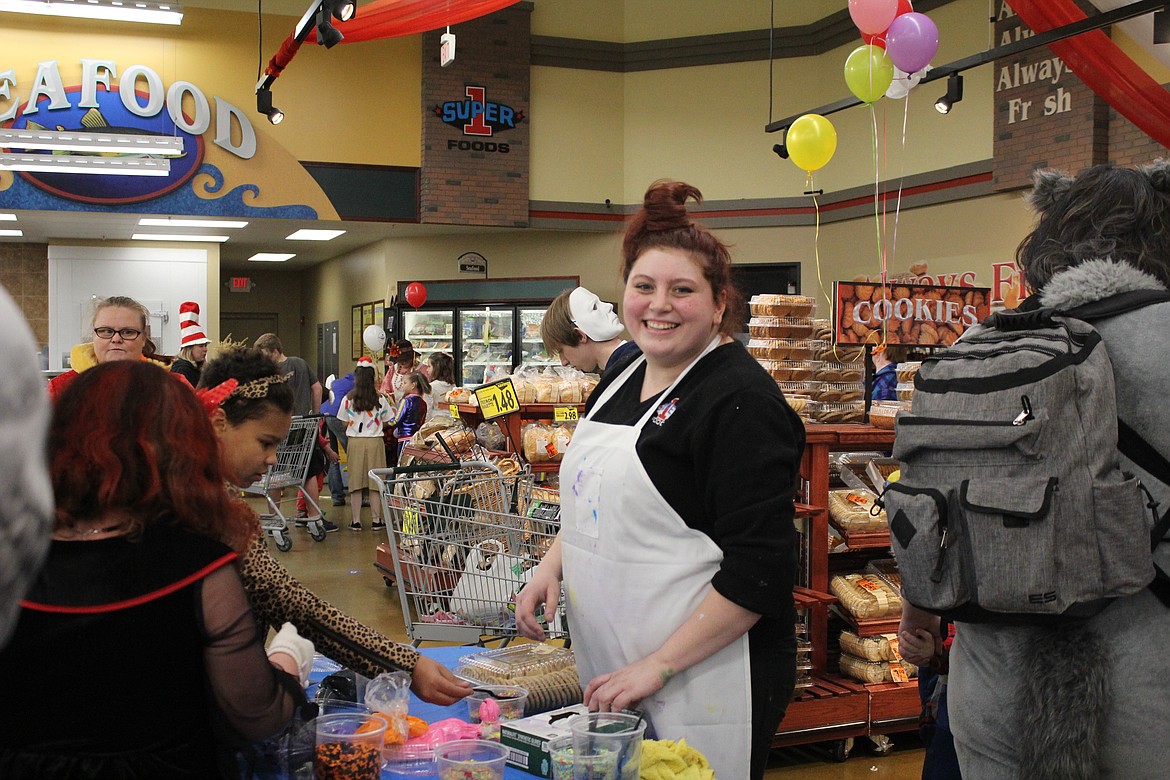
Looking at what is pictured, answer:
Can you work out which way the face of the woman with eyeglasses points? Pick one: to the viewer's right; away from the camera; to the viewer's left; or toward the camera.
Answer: toward the camera

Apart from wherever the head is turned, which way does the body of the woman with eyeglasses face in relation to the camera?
toward the camera

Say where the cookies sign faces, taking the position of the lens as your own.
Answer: facing the viewer

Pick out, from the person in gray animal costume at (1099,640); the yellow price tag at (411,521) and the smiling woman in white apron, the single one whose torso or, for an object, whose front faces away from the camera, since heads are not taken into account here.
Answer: the person in gray animal costume

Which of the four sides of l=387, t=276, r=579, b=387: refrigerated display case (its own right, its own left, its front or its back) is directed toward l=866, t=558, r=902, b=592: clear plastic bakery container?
front

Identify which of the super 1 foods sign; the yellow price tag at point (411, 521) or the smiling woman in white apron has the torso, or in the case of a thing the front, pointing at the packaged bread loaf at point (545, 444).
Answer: the super 1 foods sign

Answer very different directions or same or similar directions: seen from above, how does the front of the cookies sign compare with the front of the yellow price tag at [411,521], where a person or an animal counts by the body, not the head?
same or similar directions

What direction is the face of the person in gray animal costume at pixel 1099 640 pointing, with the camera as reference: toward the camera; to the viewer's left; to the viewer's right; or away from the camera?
away from the camera

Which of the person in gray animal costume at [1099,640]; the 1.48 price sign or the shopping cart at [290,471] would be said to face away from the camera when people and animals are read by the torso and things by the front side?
the person in gray animal costume

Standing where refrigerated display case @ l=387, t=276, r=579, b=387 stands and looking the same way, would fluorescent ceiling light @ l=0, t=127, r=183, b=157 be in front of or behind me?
in front

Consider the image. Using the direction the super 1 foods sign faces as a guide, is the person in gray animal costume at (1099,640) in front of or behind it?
in front

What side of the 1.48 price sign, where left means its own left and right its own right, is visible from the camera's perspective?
front

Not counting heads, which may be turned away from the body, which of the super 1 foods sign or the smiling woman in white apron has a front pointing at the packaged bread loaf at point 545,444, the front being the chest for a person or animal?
the super 1 foods sign

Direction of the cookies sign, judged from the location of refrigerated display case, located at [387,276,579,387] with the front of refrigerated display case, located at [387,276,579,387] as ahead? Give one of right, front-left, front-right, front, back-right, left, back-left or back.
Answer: front
